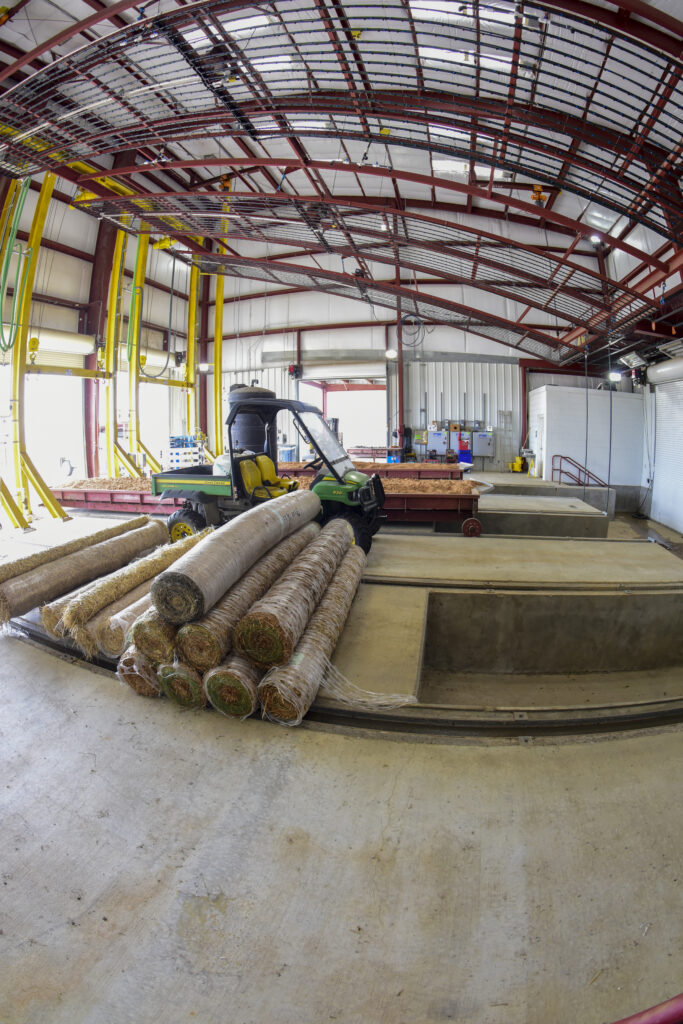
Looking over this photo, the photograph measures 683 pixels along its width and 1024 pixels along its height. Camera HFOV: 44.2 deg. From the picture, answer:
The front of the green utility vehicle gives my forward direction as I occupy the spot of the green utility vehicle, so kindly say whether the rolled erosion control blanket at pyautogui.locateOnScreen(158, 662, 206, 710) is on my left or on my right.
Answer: on my right

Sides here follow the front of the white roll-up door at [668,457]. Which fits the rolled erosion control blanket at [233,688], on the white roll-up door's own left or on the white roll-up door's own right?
on the white roll-up door's own left

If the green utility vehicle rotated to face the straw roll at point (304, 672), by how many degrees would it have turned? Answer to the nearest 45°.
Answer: approximately 45° to its right

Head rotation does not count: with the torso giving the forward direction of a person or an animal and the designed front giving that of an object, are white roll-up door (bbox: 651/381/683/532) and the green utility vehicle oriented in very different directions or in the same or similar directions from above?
very different directions

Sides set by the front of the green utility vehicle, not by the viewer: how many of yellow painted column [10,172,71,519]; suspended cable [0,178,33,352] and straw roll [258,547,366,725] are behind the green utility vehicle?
2

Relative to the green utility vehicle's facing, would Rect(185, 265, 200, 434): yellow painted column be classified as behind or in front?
behind

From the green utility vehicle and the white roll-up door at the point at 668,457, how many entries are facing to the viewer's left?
1

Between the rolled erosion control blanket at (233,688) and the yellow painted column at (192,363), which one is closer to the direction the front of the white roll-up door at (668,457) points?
the yellow painted column

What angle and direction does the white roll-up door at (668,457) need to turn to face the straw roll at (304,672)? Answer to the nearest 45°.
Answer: approximately 90° to its left

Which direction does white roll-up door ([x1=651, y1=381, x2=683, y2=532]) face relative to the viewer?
to the viewer's left
